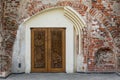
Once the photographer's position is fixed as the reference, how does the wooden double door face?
facing the viewer
